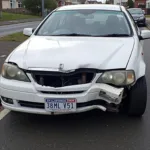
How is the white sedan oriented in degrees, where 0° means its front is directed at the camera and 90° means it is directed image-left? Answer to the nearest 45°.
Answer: approximately 0°
